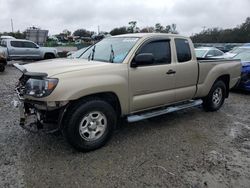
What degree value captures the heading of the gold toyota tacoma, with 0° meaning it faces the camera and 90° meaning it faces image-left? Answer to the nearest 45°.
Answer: approximately 45°
